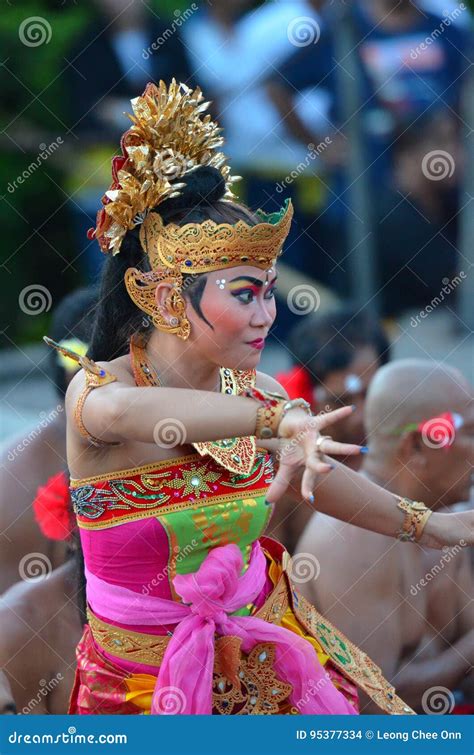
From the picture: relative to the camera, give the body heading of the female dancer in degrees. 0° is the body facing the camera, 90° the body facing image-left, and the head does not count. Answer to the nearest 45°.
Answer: approximately 315°

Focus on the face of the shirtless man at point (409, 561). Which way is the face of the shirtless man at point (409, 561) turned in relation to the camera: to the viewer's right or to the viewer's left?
to the viewer's right

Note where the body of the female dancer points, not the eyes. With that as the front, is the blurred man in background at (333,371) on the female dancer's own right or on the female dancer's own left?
on the female dancer's own left
